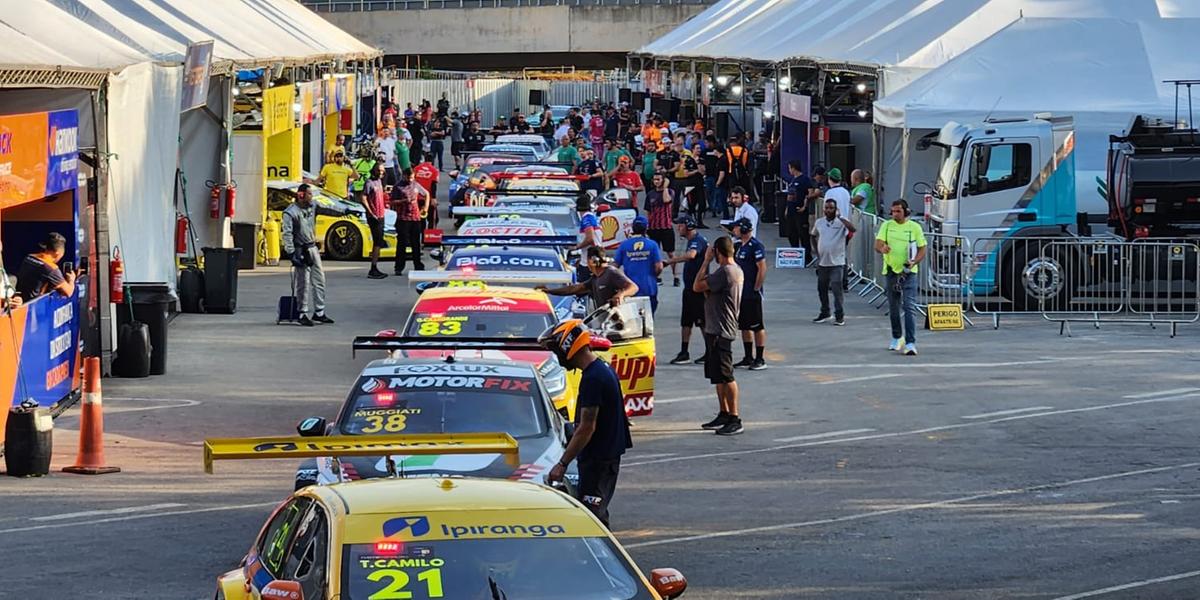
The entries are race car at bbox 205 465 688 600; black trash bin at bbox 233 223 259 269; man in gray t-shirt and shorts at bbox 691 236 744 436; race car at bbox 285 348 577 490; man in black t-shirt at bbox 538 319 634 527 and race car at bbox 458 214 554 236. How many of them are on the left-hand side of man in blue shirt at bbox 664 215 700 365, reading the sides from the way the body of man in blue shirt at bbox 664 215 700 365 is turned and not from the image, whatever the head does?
4

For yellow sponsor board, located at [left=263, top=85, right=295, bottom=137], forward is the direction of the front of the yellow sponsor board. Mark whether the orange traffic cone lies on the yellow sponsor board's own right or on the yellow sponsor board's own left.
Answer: on the yellow sponsor board's own right

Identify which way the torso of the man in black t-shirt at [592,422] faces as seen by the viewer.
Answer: to the viewer's left

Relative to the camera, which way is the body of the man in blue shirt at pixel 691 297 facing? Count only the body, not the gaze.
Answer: to the viewer's left

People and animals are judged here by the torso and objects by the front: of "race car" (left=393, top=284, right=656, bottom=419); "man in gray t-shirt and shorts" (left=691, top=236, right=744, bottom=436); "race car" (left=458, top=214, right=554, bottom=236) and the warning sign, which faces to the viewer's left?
the man in gray t-shirt and shorts

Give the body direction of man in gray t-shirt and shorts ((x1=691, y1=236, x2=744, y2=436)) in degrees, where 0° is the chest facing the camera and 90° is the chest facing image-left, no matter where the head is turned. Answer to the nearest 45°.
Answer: approximately 90°

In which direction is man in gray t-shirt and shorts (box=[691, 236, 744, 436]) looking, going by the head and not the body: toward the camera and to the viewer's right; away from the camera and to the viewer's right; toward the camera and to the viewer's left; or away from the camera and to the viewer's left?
away from the camera and to the viewer's left

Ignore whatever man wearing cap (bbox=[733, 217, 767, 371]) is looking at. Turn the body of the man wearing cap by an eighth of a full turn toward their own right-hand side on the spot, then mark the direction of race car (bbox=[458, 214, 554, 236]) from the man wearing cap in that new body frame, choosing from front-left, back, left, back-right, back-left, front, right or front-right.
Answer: front-right

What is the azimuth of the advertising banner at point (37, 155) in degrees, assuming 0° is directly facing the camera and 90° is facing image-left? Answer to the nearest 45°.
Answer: approximately 315°
